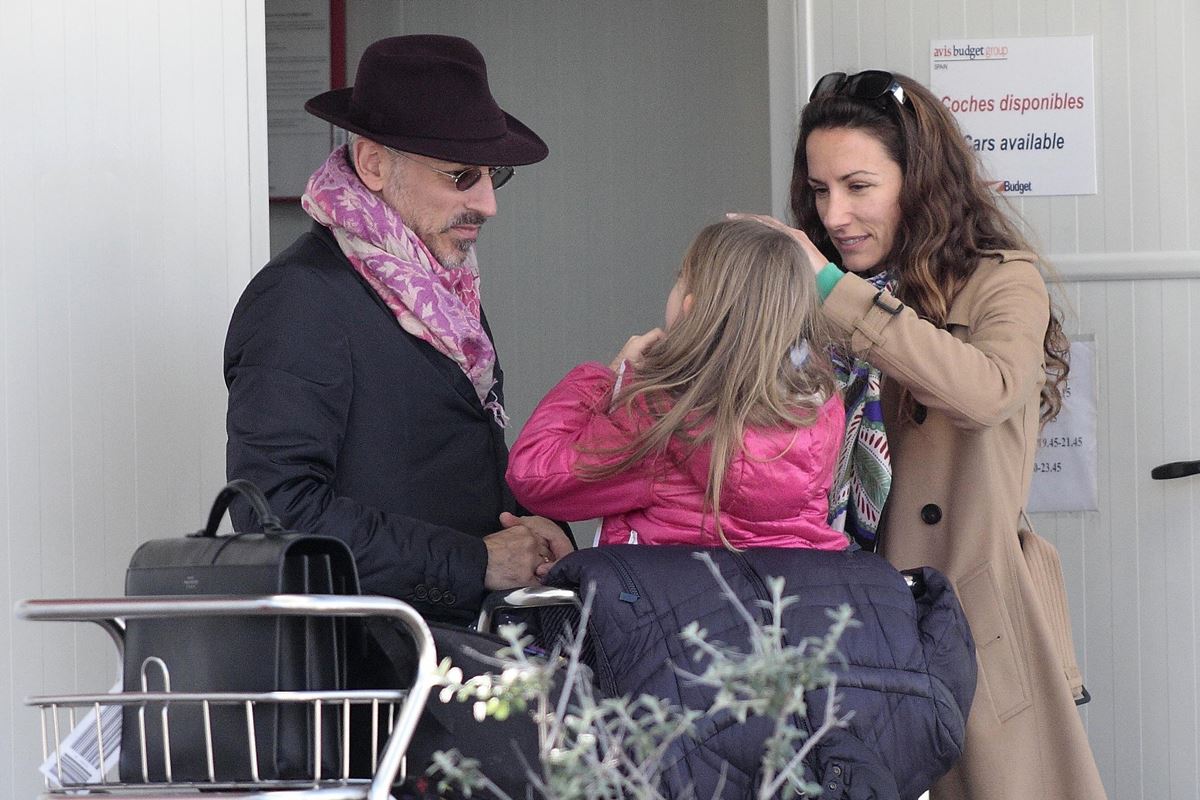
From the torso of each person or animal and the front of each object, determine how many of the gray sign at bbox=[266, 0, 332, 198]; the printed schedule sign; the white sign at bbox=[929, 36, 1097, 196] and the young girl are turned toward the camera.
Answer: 3

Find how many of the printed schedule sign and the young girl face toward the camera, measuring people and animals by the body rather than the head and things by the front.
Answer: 1

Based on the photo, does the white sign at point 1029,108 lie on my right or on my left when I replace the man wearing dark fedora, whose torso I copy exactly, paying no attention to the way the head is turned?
on my left

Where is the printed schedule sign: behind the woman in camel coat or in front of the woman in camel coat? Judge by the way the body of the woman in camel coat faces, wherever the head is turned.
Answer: behind

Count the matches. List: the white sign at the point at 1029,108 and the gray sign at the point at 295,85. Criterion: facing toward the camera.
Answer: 2

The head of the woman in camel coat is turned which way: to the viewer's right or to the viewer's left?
to the viewer's left

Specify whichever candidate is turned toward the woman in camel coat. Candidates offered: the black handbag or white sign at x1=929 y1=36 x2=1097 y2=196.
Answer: the white sign

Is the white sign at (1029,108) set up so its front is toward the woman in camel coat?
yes

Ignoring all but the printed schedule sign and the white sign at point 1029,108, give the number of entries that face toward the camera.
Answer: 2
